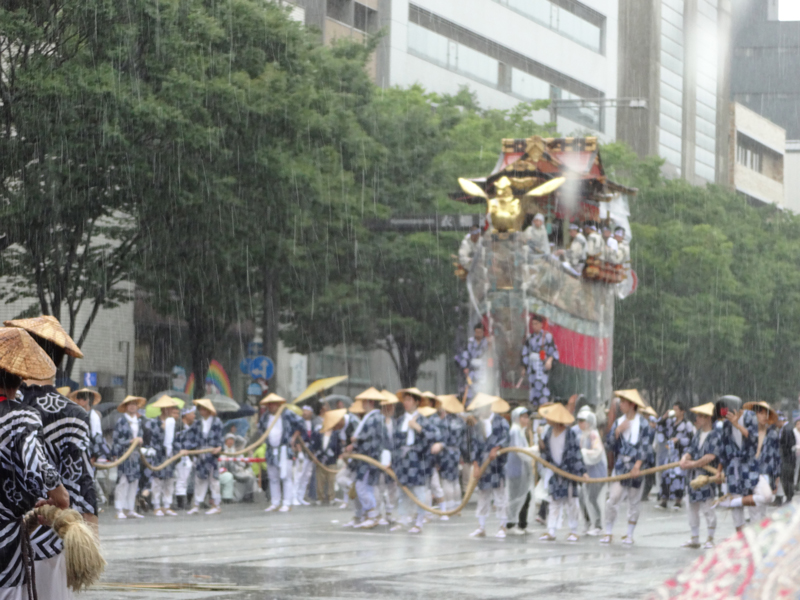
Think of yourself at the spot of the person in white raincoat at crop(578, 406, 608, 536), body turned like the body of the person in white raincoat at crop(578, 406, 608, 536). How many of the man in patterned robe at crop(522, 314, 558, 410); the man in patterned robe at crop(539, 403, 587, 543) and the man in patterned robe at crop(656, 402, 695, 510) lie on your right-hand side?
2

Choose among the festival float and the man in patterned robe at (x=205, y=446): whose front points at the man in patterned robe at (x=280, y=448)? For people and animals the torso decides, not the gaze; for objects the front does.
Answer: the festival float

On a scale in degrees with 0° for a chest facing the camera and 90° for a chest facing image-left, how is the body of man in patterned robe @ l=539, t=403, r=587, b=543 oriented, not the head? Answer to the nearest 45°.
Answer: approximately 45°

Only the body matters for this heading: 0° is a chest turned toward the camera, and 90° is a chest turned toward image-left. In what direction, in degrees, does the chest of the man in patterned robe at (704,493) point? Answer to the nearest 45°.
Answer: approximately 45°

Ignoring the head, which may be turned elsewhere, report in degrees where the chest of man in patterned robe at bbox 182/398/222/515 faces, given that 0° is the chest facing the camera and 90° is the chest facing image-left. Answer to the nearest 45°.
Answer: approximately 45°

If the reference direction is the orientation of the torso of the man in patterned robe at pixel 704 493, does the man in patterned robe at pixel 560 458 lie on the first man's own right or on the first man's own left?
on the first man's own right

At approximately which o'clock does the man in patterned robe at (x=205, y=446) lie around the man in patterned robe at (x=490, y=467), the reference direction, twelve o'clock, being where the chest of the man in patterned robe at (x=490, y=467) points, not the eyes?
the man in patterned robe at (x=205, y=446) is roughly at 3 o'clock from the man in patterned robe at (x=490, y=467).

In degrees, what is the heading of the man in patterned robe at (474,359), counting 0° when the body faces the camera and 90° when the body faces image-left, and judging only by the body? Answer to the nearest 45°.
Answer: approximately 45°

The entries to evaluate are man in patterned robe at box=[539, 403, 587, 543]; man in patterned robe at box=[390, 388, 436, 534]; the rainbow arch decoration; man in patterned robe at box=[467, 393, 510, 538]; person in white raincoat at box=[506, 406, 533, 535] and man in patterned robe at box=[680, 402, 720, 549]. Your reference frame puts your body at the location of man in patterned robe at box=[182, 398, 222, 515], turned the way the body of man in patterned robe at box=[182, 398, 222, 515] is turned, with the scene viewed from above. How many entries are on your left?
5
